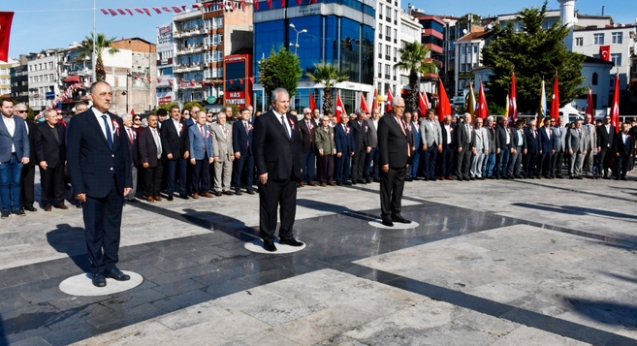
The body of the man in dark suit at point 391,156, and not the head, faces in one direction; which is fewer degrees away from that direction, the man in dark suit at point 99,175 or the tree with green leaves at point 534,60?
the man in dark suit

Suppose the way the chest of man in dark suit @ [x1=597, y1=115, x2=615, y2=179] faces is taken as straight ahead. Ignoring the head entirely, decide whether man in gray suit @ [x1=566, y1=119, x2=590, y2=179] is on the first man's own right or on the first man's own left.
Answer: on the first man's own right

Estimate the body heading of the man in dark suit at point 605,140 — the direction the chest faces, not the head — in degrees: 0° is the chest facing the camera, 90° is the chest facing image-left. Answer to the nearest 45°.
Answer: approximately 0°

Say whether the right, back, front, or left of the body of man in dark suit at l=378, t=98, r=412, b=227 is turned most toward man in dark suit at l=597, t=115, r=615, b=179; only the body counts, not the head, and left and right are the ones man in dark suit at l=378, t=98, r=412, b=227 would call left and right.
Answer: left

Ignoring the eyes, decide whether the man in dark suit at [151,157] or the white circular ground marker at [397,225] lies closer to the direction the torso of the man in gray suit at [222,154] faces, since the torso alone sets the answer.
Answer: the white circular ground marker

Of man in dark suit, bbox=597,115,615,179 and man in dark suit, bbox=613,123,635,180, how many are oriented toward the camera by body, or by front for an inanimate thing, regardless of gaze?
2

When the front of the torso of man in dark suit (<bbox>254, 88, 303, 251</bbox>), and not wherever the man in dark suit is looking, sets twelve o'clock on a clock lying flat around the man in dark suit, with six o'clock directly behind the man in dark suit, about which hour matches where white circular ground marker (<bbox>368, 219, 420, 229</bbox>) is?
The white circular ground marker is roughly at 9 o'clock from the man in dark suit.

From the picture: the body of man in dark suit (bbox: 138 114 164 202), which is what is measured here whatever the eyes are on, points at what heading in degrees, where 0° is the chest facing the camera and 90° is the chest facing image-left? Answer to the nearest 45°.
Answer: approximately 315°
